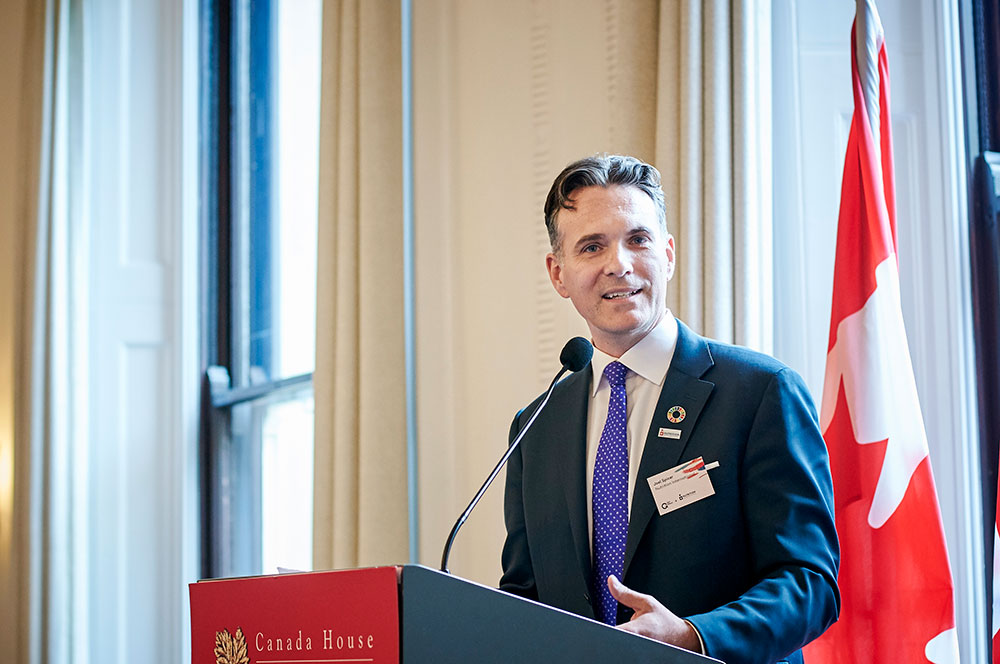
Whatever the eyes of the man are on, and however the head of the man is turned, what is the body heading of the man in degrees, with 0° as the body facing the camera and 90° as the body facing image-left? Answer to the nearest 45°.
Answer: approximately 45°

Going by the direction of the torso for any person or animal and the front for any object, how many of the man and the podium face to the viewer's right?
0

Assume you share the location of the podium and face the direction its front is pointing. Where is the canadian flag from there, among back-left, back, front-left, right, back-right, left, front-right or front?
back

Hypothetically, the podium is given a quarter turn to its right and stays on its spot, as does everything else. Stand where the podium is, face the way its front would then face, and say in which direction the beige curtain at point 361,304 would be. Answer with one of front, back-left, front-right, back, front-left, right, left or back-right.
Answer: front-right

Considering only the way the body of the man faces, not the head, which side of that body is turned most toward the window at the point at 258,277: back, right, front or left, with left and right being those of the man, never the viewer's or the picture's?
right

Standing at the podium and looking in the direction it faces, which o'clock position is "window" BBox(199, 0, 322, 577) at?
The window is roughly at 4 o'clock from the podium.

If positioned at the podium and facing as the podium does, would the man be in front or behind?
behind

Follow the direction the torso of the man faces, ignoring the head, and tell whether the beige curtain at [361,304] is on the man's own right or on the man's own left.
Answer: on the man's own right

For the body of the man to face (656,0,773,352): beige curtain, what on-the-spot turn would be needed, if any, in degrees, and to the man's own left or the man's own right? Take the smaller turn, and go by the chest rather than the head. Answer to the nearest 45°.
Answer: approximately 135° to the man's own right
